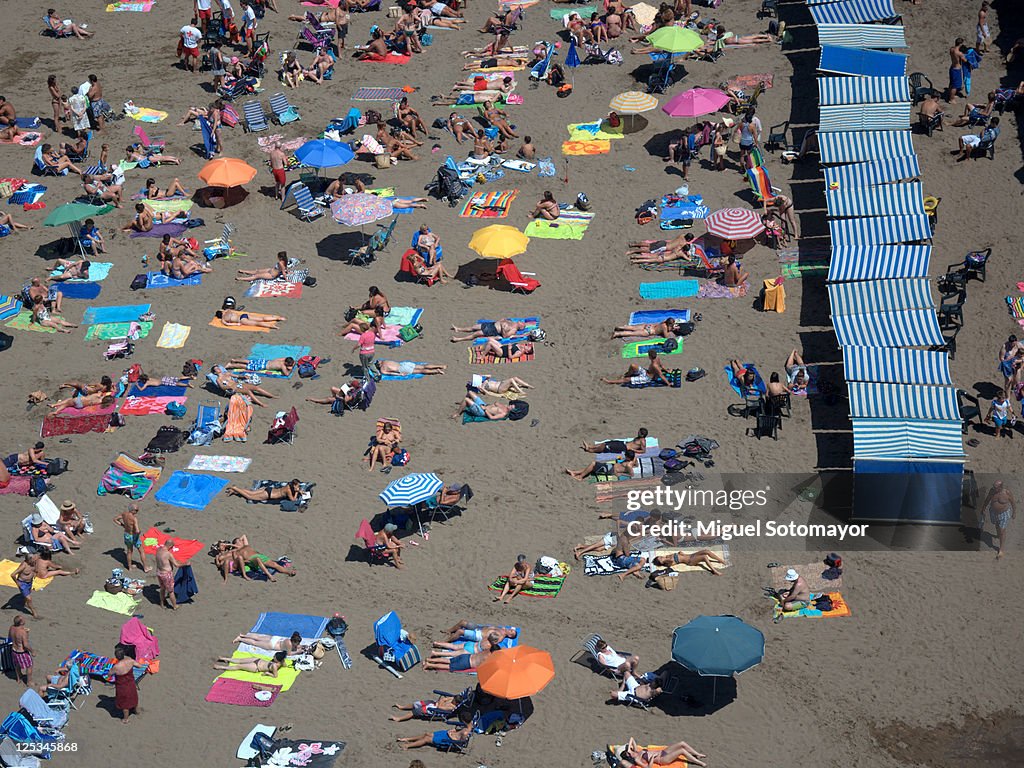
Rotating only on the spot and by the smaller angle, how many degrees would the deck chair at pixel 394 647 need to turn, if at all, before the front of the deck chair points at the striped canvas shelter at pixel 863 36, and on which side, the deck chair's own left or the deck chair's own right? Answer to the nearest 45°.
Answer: approximately 90° to the deck chair's own left

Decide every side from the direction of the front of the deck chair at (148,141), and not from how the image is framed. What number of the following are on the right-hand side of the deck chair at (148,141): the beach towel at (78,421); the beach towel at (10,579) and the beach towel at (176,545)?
3

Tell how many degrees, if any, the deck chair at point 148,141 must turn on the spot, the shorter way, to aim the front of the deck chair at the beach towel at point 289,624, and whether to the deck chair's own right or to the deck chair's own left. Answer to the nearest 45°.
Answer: approximately 90° to the deck chair's own right

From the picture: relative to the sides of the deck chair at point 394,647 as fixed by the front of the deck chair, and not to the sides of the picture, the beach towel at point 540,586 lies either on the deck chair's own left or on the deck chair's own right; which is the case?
on the deck chair's own left

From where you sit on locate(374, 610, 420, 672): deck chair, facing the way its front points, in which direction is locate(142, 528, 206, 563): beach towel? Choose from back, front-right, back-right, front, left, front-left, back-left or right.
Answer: back

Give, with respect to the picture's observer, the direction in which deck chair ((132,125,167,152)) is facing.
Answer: facing to the right of the viewer

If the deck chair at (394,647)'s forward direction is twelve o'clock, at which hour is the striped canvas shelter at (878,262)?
The striped canvas shelter is roughly at 9 o'clock from the deck chair.

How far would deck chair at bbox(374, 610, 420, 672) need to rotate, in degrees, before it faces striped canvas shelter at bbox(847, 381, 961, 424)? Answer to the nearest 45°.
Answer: approximately 90° to its left
